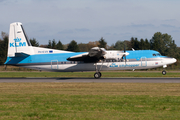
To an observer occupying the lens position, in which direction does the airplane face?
facing to the right of the viewer
